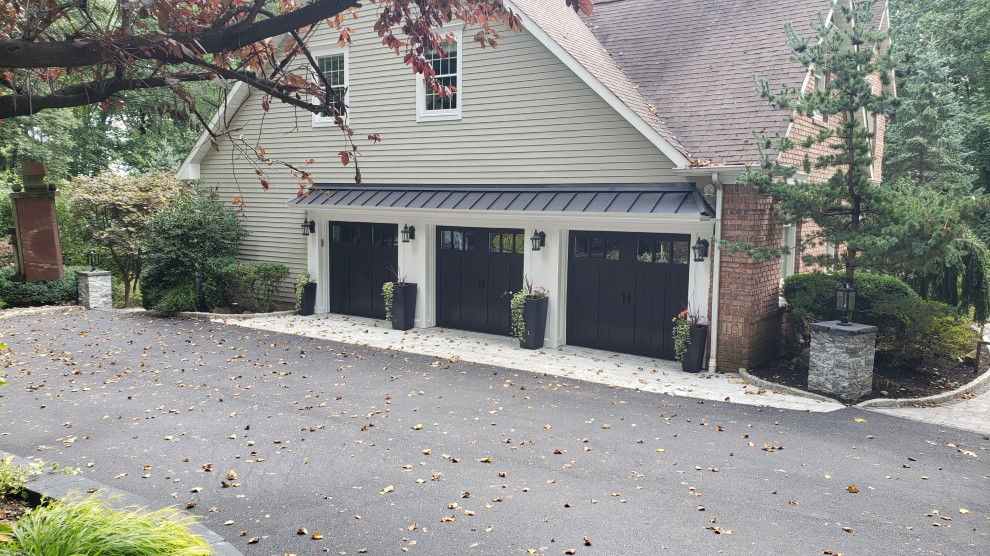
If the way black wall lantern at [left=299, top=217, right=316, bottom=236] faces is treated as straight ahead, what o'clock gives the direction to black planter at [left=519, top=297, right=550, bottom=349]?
The black planter is roughly at 9 o'clock from the black wall lantern.

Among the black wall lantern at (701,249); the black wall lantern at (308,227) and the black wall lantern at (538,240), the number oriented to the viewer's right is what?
0

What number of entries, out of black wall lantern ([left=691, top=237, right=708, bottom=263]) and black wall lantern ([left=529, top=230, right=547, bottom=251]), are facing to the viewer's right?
0

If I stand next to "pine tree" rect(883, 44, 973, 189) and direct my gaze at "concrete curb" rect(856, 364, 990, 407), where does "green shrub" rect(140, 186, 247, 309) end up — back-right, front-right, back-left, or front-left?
front-right

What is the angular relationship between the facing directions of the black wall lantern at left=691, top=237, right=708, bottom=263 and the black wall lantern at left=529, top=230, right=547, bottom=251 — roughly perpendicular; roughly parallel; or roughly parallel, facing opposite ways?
roughly parallel

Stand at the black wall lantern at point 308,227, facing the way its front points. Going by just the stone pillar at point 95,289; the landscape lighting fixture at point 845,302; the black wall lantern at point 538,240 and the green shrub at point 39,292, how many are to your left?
2

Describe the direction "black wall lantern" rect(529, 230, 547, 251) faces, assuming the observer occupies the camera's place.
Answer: facing the viewer and to the left of the viewer

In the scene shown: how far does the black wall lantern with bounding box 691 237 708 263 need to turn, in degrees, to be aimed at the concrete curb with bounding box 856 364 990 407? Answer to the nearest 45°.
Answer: approximately 135° to its left

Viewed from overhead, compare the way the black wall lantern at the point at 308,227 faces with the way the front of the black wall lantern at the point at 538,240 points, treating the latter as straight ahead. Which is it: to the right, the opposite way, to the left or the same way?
the same way

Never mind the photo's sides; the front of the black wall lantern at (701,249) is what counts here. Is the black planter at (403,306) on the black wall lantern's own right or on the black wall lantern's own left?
on the black wall lantern's own right
